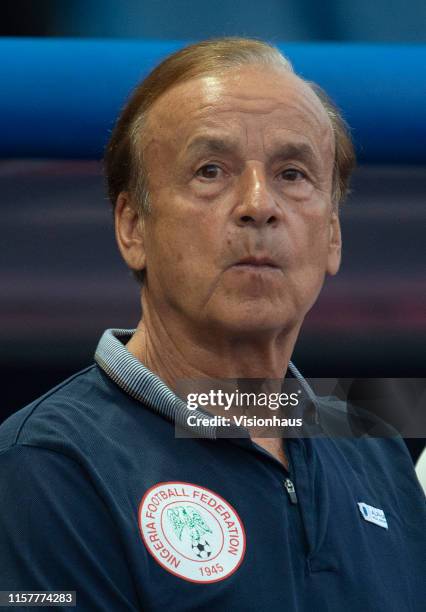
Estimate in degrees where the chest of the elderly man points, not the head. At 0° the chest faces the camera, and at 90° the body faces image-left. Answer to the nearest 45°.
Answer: approximately 315°
